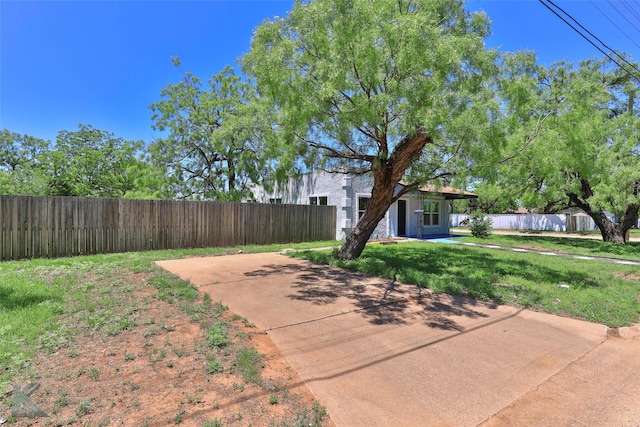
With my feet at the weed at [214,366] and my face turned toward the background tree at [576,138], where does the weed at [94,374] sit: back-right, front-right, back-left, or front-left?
back-left

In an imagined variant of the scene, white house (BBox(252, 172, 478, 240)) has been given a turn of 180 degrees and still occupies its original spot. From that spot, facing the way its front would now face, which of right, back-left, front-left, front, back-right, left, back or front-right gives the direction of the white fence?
right

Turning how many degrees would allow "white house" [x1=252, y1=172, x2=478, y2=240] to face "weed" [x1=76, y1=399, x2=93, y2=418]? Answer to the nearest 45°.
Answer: approximately 45° to its right

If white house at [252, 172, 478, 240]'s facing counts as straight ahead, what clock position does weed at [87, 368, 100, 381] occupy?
The weed is roughly at 2 o'clock from the white house.

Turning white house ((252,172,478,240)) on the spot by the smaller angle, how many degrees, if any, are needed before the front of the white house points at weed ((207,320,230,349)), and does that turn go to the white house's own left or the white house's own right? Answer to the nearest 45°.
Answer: approximately 45° to the white house's own right

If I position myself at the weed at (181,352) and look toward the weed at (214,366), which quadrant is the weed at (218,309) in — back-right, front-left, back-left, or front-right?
back-left

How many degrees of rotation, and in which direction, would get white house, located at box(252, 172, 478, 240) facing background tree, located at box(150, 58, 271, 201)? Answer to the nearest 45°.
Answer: approximately 135° to its right

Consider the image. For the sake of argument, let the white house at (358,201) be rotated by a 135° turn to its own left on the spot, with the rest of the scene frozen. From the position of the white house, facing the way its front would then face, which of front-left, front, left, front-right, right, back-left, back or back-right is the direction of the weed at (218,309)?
back

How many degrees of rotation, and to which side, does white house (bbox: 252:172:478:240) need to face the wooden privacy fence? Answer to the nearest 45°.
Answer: approximately 90° to its right

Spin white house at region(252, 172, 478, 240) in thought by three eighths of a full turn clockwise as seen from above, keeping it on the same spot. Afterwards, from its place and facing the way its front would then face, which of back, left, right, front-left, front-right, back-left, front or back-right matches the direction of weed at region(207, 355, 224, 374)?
left

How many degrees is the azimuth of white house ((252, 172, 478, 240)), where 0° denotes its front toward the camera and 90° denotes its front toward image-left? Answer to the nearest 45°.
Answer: approximately 315°
